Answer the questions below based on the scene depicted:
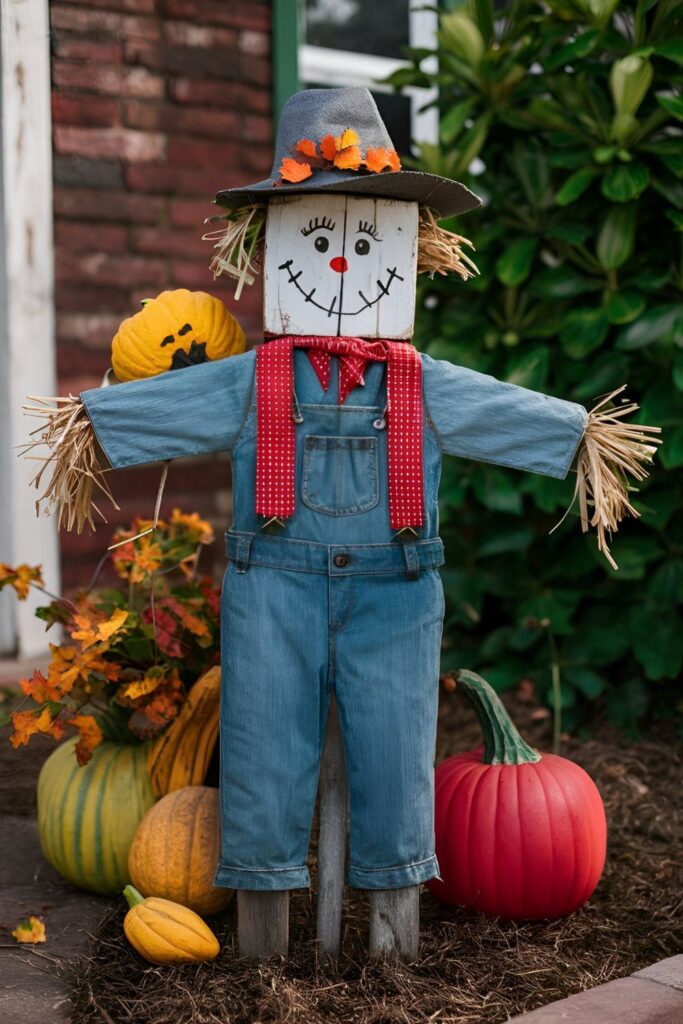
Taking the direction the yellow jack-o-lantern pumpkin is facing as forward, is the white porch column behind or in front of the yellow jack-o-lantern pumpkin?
behind

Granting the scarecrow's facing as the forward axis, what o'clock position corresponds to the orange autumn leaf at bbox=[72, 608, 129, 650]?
The orange autumn leaf is roughly at 4 o'clock from the scarecrow.

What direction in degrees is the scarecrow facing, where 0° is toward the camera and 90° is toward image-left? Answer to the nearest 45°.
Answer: approximately 0°
